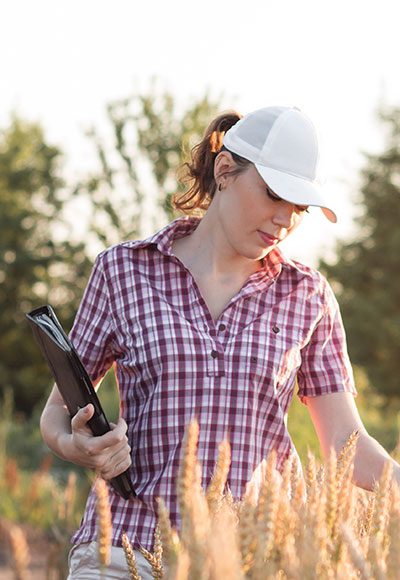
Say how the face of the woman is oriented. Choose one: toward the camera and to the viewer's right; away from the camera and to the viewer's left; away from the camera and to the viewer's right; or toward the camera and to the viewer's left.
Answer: toward the camera and to the viewer's right

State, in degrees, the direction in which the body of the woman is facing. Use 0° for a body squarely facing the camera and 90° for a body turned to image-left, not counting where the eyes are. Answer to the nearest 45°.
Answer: approximately 0°
